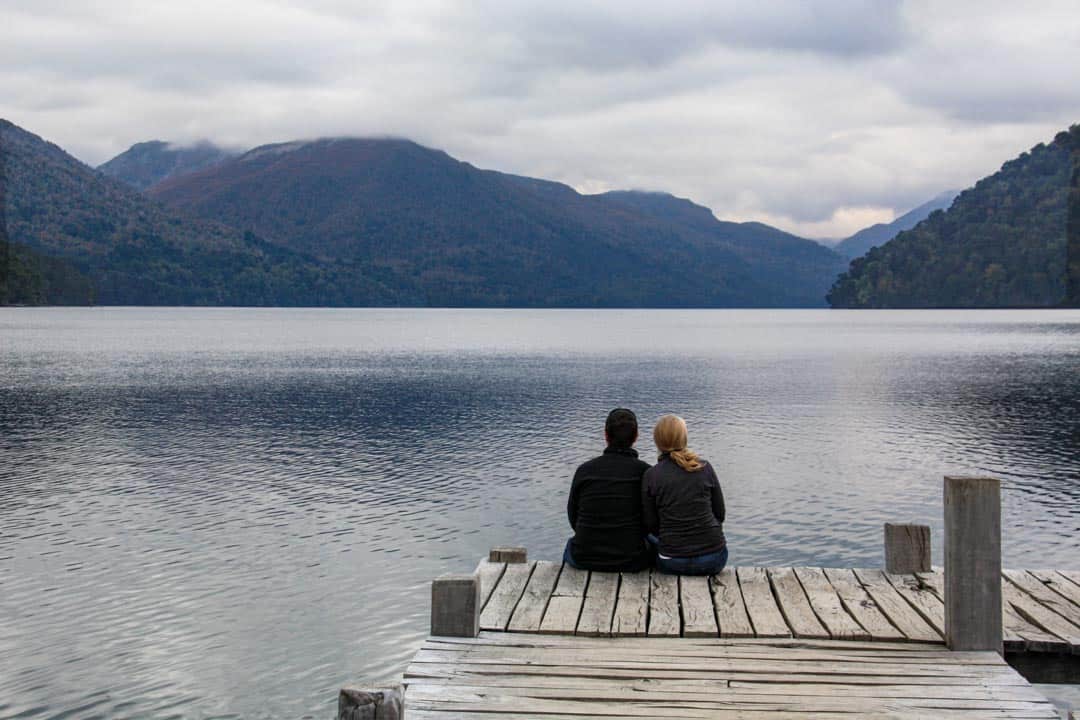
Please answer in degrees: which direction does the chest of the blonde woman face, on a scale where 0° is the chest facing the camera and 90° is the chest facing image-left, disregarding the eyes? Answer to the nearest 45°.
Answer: approximately 180°

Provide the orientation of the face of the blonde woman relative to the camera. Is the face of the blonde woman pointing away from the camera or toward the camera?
away from the camera

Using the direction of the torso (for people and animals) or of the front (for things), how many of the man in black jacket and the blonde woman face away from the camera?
2

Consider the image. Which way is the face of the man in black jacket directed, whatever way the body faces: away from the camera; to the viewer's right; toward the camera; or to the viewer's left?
away from the camera

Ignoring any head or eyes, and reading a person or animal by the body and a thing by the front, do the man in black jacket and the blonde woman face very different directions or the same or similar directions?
same or similar directions

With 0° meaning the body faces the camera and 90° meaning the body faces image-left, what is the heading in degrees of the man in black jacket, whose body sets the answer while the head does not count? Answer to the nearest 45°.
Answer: approximately 180°

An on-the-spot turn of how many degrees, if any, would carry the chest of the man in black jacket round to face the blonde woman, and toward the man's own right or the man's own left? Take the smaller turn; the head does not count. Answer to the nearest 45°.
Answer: approximately 90° to the man's own right

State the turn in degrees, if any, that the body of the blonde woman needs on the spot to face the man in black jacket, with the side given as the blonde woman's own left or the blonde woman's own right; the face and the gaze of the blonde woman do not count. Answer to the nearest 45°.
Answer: approximately 90° to the blonde woman's own left
